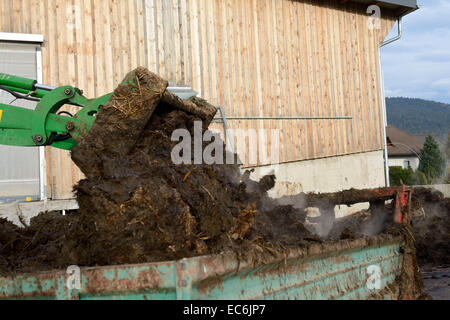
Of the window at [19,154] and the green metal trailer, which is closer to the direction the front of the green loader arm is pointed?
the green metal trailer

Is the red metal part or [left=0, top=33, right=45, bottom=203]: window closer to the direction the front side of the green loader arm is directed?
the red metal part

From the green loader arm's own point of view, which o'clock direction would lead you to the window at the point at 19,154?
The window is roughly at 9 o'clock from the green loader arm.

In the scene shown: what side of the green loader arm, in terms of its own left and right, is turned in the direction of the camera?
right

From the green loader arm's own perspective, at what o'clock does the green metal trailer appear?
The green metal trailer is roughly at 2 o'clock from the green loader arm.

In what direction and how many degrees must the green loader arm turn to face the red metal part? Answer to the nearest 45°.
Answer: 0° — it already faces it
